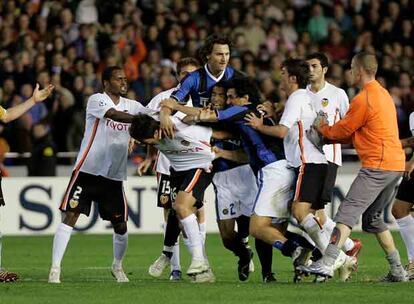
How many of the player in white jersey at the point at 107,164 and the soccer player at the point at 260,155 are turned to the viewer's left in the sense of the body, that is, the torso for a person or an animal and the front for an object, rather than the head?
1

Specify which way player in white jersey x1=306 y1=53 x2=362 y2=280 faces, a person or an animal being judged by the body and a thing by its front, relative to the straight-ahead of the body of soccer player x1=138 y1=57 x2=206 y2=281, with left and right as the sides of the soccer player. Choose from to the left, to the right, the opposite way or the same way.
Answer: to the right

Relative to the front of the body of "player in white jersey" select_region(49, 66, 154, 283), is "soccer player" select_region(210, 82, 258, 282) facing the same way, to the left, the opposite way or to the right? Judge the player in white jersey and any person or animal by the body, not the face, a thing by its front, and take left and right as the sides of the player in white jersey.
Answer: to the right

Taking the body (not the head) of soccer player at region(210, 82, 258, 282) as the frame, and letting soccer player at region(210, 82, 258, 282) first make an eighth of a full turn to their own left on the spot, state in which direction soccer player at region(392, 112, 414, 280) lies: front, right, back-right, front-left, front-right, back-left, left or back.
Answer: left

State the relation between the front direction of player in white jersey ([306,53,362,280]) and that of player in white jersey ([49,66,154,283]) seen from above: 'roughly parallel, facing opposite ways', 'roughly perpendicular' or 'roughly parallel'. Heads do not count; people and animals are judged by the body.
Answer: roughly perpendicular

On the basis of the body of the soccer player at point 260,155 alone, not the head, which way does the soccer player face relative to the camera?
to the viewer's left
